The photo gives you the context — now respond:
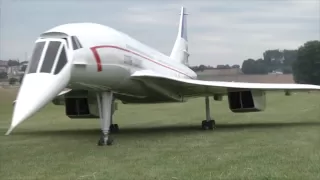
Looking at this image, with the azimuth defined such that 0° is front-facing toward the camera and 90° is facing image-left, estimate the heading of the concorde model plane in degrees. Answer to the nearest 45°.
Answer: approximately 45°
